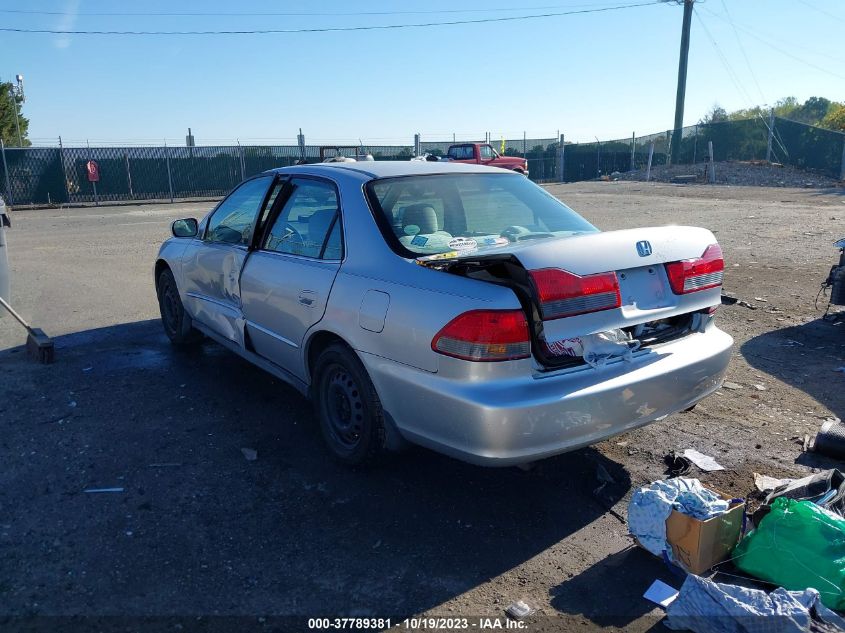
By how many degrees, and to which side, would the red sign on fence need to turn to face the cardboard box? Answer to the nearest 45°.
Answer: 0° — it already faces it

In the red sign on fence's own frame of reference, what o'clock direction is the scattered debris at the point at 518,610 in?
The scattered debris is roughly at 12 o'clock from the red sign on fence.

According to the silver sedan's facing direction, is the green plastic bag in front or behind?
behind

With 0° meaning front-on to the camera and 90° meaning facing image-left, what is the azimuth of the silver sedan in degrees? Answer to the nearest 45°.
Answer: approximately 135°

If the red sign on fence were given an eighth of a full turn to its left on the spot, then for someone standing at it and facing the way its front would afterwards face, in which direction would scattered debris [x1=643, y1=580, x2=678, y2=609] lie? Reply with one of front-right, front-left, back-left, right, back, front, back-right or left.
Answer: front-right

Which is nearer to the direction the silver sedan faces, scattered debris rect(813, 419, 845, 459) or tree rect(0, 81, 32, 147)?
the tree

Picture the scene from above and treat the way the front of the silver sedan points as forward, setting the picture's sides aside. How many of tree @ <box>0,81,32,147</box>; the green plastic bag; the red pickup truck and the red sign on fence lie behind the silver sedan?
1

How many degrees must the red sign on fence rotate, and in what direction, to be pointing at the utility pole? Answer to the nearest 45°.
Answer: approximately 90° to its left

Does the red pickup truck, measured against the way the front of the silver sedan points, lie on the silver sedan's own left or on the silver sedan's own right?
on the silver sedan's own right

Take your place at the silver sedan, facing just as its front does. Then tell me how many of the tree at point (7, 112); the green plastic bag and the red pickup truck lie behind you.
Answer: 1

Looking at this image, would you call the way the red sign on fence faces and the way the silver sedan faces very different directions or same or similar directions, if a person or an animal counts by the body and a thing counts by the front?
very different directions

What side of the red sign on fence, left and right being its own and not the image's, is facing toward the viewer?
front

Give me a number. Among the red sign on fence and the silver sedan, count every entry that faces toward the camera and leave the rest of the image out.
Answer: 1
